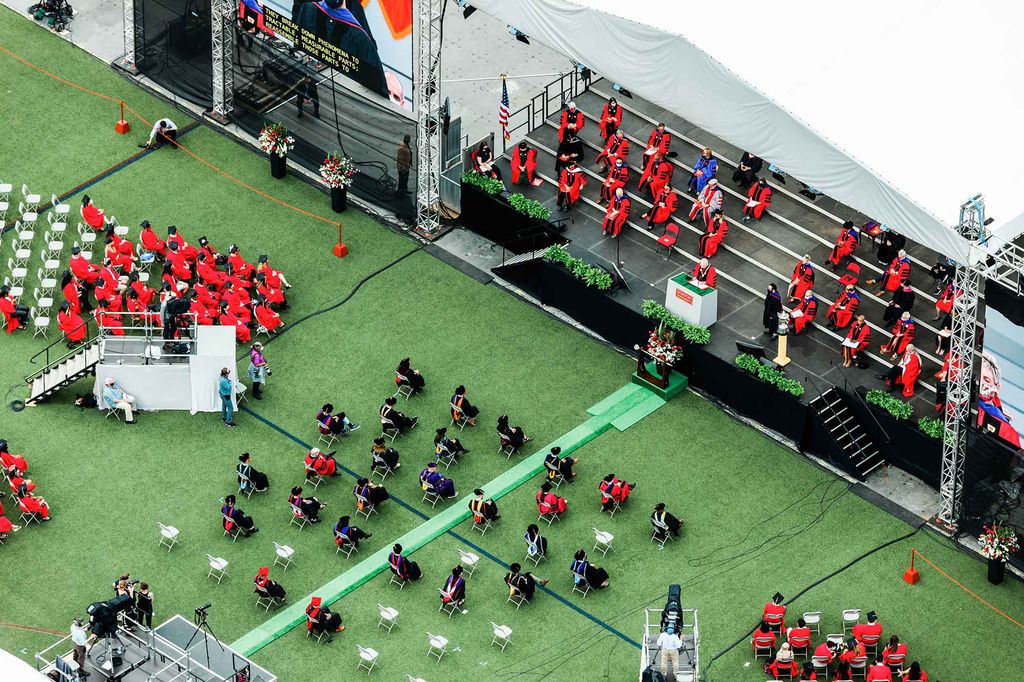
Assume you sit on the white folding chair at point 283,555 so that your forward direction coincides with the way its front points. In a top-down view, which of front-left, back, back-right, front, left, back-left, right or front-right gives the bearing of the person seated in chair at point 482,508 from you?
front-right

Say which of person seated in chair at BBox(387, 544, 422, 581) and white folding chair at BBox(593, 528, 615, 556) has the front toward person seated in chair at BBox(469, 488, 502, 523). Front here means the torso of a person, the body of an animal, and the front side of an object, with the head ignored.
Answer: person seated in chair at BBox(387, 544, 422, 581)

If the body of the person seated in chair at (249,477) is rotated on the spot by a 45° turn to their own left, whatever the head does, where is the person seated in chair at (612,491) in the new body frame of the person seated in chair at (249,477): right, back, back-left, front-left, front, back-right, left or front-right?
right

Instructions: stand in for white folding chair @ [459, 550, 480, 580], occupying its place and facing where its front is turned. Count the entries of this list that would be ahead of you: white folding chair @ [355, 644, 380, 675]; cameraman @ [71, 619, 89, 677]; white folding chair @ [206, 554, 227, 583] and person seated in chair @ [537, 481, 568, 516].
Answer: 1

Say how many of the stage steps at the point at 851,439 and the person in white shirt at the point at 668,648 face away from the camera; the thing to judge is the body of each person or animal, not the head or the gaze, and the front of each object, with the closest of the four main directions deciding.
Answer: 1

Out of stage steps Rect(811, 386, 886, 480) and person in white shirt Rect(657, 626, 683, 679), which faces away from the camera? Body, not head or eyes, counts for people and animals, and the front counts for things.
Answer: the person in white shirt

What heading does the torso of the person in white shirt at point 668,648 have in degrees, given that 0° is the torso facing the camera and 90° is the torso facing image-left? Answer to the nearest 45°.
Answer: approximately 180°

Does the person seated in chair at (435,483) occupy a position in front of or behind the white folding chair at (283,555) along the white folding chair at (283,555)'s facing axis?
in front

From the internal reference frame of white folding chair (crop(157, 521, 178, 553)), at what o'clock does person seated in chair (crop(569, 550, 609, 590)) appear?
The person seated in chair is roughly at 2 o'clock from the white folding chair.

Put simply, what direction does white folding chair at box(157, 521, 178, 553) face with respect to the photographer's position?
facing away from the viewer and to the right of the viewer

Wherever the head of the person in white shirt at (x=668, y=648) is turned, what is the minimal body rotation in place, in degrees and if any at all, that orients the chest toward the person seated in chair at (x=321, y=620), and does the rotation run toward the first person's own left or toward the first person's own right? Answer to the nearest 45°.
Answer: approximately 90° to the first person's own left

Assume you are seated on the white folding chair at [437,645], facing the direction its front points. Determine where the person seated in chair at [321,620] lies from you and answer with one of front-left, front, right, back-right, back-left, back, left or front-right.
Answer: back-left

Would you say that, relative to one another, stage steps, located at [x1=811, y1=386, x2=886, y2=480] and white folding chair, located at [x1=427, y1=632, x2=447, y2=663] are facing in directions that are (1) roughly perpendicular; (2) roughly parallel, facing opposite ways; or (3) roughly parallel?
roughly perpendicular

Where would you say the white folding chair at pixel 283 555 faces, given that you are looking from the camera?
facing away from the viewer and to the right of the viewer

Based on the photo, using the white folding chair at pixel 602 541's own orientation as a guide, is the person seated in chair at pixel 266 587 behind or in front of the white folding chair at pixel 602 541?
behind

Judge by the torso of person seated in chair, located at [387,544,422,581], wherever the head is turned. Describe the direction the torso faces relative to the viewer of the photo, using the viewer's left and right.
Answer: facing away from the viewer and to the right of the viewer
